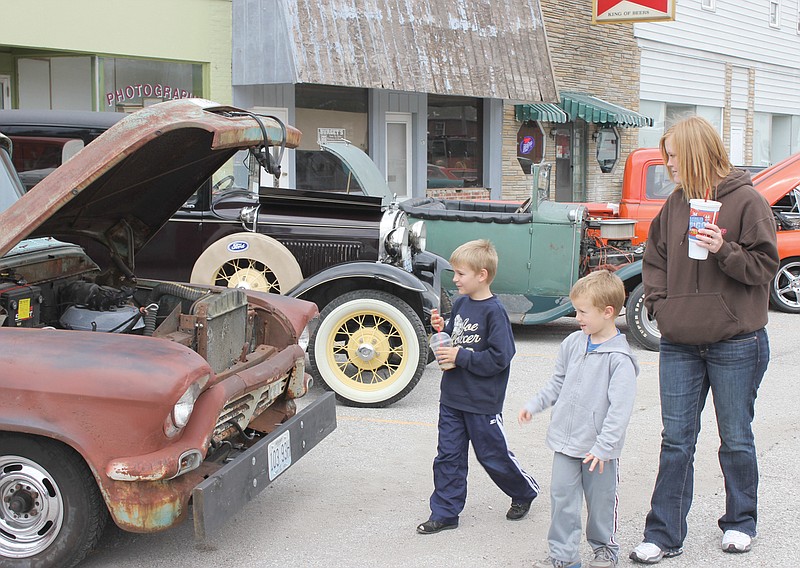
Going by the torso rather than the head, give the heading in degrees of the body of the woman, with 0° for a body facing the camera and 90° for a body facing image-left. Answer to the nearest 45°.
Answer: approximately 45°

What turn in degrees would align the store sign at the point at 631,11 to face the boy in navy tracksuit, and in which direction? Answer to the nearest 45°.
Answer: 0° — it already faces them

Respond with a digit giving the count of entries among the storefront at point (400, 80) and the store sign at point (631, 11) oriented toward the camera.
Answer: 2

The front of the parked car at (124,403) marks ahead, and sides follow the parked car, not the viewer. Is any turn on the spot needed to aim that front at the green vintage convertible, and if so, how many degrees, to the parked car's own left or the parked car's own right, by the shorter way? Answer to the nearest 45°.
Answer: approximately 90° to the parked car's own left

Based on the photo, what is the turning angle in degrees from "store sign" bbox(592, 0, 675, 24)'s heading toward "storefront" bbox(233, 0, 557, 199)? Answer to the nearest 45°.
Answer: approximately 45° to its right

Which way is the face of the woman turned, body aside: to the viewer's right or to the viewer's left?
to the viewer's left

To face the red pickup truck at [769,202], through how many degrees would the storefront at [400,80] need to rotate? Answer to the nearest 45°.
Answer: approximately 45° to its left
